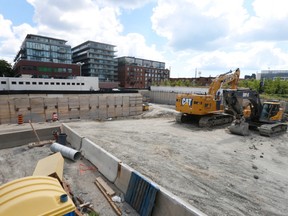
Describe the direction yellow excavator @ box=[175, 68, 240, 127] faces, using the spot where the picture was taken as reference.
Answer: facing away from the viewer and to the right of the viewer

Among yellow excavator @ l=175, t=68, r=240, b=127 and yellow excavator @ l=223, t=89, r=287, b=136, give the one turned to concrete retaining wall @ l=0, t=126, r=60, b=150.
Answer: yellow excavator @ l=223, t=89, r=287, b=136

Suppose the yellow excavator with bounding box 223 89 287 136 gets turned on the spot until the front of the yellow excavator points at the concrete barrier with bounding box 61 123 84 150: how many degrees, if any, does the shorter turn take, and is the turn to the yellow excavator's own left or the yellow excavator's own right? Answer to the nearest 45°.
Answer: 0° — it already faces it

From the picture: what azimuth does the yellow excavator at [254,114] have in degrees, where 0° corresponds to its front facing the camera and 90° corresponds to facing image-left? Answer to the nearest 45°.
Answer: approximately 45°

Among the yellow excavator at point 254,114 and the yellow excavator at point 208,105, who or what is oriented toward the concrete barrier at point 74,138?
the yellow excavator at point 254,114

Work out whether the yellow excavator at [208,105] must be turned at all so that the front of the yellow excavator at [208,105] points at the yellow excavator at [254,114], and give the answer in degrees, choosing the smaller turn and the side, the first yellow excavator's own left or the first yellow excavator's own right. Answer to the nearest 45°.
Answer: approximately 45° to the first yellow excavator's own right

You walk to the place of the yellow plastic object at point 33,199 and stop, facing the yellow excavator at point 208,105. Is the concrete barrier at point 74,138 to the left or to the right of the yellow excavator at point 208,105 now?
left

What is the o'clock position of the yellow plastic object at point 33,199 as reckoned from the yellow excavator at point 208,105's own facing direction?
The yellow plastic object is roughly at 5 o'clock from the yellow excavator.

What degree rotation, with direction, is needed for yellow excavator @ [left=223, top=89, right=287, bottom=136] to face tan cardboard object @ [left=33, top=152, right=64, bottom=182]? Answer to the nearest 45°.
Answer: approximately 45° to its left

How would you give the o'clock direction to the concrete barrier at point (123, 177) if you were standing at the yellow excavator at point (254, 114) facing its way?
The concrete barrier is roughly at 11 o'clock from the yellow excavator.

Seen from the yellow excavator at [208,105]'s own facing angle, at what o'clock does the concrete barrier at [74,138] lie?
The concrete barrier is roughly at 6 o'clock from the yellow excavator.
